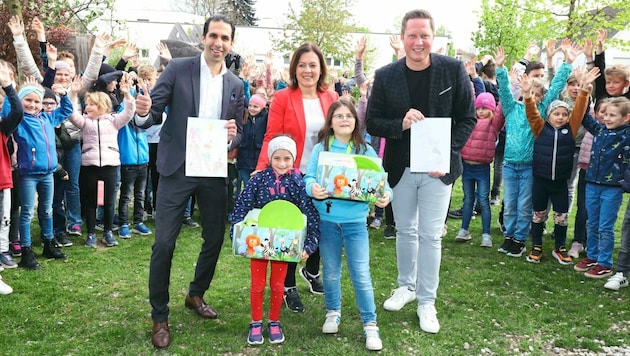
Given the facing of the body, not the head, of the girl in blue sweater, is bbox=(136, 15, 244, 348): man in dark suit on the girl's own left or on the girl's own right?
on the girl's own right

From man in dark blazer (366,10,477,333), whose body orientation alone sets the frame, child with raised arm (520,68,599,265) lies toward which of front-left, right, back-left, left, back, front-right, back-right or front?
back-left

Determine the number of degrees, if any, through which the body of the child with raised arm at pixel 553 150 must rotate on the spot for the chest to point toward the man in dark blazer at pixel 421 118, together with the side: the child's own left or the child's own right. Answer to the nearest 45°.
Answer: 0° — they already face them

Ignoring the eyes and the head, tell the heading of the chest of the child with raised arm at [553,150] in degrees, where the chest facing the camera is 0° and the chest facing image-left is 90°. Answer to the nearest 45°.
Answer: approximately 0°
